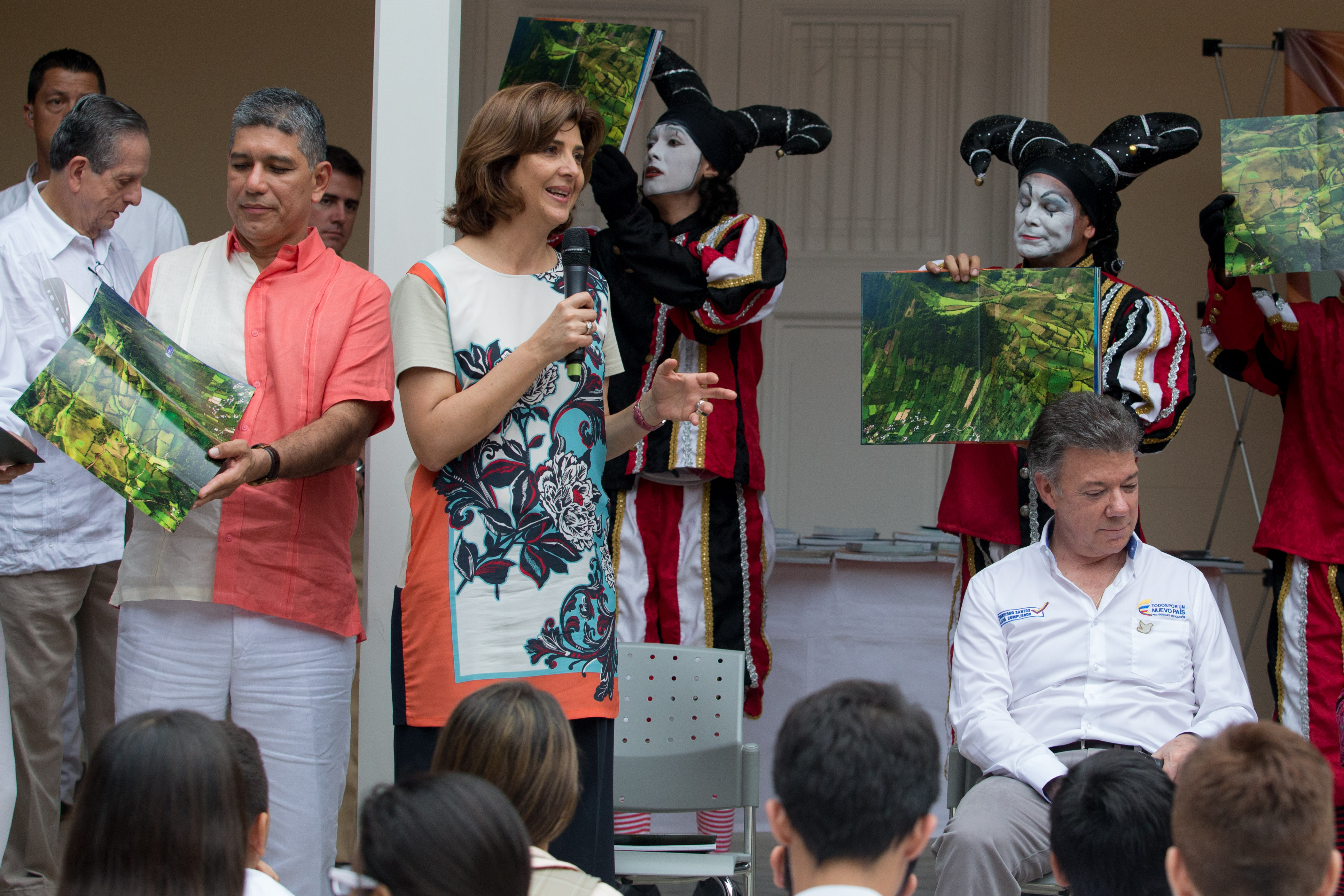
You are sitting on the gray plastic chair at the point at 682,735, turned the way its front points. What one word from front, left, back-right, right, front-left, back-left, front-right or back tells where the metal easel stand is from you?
back-left

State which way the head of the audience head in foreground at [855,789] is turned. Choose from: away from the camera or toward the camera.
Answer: away from the camera

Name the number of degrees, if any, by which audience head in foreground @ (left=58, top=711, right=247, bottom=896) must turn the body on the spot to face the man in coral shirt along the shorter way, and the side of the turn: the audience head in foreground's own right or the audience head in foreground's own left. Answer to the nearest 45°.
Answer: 0° — they already face them

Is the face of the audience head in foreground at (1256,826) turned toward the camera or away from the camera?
away from the camera

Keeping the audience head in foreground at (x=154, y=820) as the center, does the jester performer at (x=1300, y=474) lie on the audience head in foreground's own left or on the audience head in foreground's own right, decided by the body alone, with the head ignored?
on the audience head in foreground's own right

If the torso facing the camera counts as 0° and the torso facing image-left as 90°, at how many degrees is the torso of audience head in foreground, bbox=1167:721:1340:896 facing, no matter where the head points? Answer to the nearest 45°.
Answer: approximately 180°

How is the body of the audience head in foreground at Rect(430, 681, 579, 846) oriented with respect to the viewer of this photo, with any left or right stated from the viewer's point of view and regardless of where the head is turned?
facing away from the viewer

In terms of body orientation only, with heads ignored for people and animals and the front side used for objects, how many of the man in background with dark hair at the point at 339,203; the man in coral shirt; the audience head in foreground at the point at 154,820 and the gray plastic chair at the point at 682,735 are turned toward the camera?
3

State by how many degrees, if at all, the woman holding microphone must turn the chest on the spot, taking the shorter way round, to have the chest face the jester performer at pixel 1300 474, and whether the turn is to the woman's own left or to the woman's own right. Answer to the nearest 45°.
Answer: approximately 90° to the woman's own left

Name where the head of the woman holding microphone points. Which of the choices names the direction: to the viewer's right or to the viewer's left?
to the viewer's right

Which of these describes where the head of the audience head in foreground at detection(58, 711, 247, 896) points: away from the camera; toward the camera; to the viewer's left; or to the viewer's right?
away from the camera

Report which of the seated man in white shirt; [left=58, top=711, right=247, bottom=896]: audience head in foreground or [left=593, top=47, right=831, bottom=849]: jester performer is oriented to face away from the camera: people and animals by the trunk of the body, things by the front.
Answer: the audience head in foreground

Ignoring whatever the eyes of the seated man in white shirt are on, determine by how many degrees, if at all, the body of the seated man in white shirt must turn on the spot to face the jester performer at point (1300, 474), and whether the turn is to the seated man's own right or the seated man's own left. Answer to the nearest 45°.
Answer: approximately 135° to the seated man's own left
